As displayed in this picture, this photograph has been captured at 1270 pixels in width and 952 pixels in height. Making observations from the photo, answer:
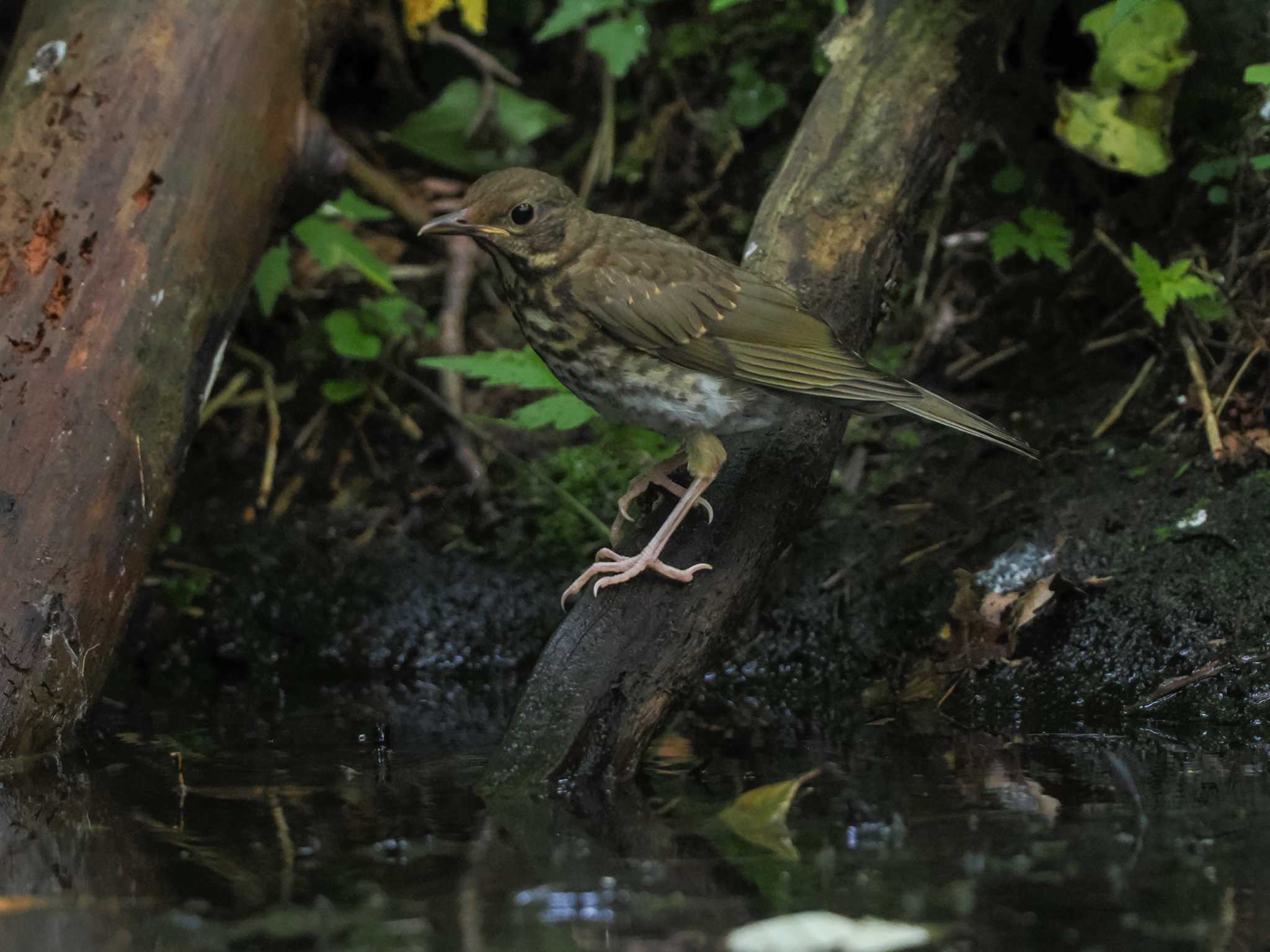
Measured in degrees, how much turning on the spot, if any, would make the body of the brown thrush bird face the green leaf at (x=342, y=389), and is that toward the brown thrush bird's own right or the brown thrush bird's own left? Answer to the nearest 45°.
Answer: approximately 45° to the brown thrush bird's own right

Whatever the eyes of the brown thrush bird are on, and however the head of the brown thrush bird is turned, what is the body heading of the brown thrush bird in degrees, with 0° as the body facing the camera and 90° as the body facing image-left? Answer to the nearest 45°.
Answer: approximately 90°

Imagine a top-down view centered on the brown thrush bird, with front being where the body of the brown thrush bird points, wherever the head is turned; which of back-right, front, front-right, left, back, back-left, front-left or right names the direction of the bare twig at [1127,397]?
back-right

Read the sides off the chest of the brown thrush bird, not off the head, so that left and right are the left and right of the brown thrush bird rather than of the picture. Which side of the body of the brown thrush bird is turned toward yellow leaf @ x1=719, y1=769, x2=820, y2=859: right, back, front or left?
left

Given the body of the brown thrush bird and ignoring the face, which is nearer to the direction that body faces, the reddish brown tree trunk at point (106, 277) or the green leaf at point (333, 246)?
the reddish brown tree trunk

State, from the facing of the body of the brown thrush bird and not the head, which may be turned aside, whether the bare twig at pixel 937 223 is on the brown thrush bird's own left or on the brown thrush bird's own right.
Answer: on the brown thrush bird's own right

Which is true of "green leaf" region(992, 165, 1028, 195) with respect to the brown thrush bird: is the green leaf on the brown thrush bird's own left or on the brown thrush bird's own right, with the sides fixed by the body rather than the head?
on the brown thrush bird's own right

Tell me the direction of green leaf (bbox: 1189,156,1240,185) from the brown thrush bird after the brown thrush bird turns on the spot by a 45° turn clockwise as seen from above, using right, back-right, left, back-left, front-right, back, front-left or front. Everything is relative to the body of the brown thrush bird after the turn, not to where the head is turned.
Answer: right

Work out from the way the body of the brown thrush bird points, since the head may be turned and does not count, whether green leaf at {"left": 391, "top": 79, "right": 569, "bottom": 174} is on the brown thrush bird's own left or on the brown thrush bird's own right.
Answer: on the brown thrush bird's own right

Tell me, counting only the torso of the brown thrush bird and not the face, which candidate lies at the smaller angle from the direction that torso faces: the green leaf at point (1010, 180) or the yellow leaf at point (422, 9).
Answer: the yellow leaf

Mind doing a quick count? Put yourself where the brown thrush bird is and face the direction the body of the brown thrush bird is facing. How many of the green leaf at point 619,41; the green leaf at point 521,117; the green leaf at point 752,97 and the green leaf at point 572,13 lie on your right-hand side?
4
